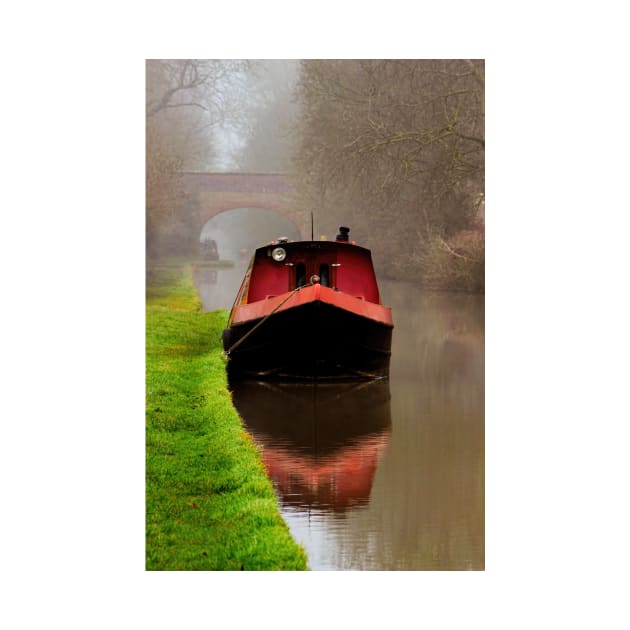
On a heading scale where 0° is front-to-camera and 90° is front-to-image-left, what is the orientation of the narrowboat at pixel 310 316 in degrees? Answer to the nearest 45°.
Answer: approximately 0°
